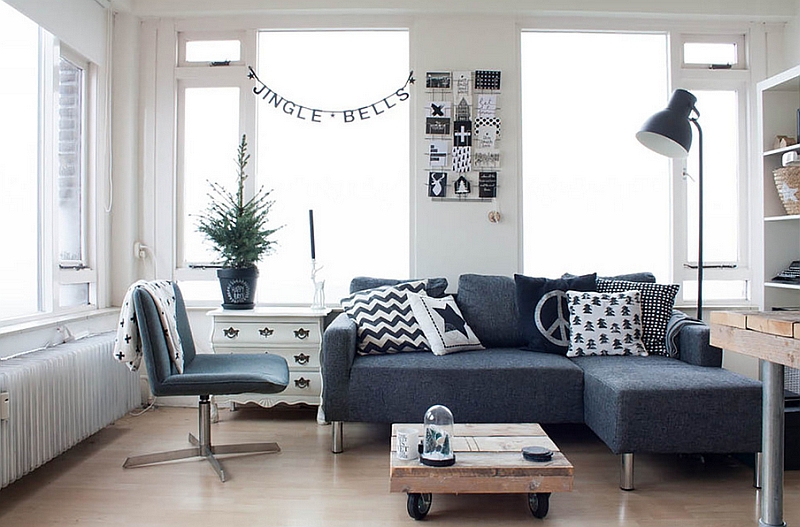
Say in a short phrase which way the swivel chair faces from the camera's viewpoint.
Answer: facing to the right of the viewer

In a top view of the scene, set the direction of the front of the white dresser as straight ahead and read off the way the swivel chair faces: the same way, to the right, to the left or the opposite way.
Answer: to the left

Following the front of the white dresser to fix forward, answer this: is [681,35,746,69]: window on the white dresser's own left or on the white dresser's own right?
on the white dresser's own left

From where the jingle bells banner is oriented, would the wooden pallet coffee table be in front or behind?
in front

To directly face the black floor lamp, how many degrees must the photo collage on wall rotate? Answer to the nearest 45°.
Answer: approximately 45° to its left

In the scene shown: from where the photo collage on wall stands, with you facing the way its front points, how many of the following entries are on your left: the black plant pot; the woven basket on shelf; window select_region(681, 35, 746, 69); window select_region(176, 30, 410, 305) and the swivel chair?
2

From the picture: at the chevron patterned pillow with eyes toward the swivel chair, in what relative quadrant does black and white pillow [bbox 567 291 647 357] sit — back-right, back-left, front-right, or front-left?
back-left

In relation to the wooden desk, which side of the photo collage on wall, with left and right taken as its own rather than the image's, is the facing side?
front

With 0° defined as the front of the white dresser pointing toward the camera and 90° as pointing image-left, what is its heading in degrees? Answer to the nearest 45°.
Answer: approximately 0°
